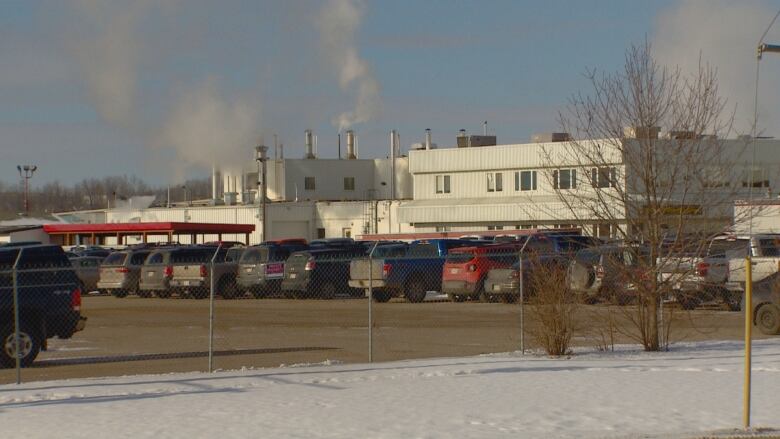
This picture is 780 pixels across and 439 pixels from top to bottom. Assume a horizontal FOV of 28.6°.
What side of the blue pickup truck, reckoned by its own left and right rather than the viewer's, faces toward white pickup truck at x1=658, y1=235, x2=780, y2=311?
right

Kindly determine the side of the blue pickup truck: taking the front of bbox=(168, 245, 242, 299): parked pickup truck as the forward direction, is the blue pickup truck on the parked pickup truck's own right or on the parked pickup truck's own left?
on the parked pickup truck's own right

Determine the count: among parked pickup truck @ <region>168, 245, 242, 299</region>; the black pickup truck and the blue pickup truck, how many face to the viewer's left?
1

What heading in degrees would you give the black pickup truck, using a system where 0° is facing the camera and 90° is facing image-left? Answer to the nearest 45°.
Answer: approximately 90°

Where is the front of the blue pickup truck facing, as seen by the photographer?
facing away from the viewer and to the right of the viewer

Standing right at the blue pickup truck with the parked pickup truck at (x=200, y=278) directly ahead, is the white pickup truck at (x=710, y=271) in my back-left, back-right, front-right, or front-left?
back-left

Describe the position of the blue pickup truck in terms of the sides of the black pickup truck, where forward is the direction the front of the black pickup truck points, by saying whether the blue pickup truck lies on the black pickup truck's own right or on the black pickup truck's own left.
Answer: on the black pickup truck's own right

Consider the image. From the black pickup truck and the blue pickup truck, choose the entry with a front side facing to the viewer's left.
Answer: the black pickup truck

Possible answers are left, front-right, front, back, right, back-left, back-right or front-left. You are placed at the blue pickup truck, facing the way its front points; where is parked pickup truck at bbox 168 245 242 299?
left
